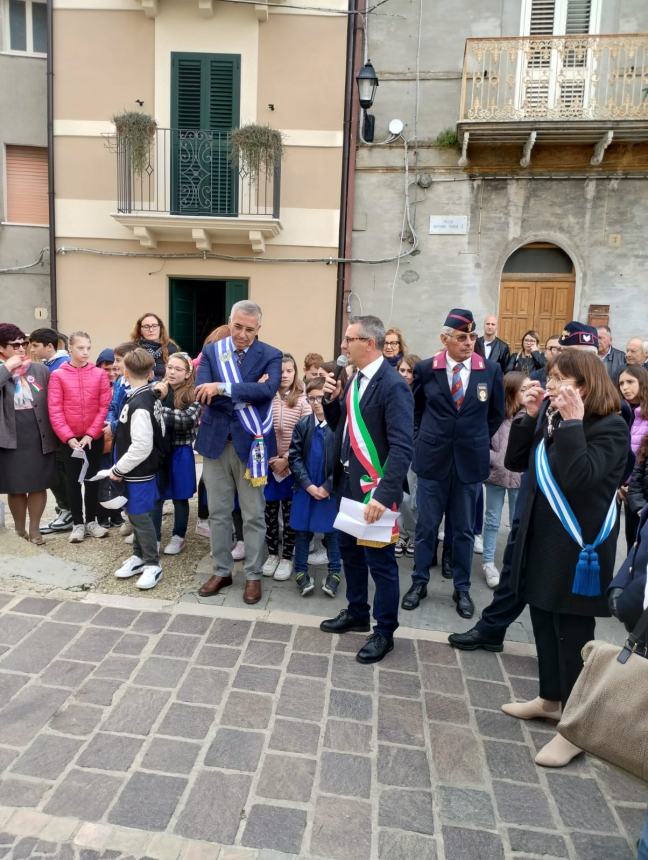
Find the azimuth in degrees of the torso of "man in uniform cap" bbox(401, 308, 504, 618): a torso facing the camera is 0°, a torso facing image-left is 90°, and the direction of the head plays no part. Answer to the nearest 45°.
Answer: approximately 0°

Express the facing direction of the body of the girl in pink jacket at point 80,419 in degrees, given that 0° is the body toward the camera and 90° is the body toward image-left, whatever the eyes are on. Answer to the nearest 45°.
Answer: approximately 0°

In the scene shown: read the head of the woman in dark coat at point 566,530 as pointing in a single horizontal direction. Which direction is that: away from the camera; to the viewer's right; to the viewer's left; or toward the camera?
to the viewer's left

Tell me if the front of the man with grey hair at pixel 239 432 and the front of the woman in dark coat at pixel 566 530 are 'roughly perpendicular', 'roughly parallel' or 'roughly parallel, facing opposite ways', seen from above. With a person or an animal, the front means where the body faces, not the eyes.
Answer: roughly perpendicular

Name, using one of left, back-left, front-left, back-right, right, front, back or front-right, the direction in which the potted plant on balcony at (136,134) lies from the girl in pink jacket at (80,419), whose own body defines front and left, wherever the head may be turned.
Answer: back

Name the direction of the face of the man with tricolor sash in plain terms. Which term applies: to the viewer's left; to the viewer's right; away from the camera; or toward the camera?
to the viewer's left

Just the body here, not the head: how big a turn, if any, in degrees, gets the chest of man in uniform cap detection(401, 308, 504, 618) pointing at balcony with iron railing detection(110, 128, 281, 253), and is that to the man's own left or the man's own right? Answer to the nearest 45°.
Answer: approximately 135° to the man's own right

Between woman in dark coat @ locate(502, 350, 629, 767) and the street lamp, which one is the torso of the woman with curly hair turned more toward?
the woman in dark coat
